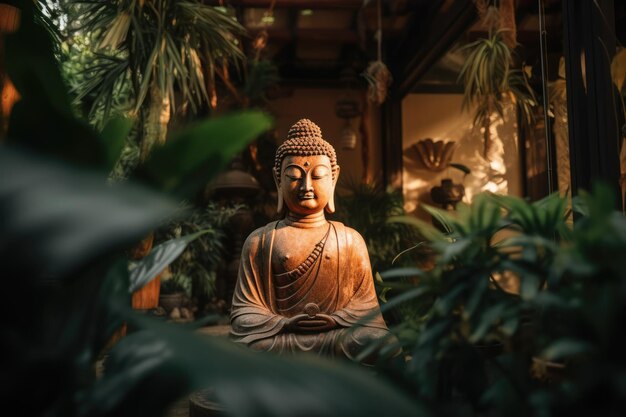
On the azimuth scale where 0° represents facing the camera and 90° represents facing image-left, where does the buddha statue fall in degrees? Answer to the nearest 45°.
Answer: approximately 0°

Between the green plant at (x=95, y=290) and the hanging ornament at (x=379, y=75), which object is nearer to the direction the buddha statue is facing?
the green plant

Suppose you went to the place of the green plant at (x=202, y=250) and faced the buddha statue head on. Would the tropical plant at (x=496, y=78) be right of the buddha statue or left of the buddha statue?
left

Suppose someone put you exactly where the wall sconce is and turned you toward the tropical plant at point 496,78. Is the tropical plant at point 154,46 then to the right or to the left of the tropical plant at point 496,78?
right

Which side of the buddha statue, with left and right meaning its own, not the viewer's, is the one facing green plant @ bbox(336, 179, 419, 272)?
back

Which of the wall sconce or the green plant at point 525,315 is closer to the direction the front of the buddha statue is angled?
the green plant

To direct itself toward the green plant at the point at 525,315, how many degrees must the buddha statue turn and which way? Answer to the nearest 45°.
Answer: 0° — it already faces it

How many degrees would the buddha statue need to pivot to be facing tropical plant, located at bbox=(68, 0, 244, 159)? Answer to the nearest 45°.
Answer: approximately 135° to its right

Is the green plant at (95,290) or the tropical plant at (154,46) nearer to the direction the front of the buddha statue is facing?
the green plant

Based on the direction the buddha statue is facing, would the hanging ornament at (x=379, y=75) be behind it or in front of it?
behind
